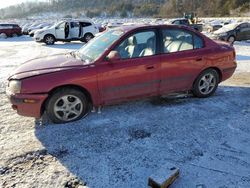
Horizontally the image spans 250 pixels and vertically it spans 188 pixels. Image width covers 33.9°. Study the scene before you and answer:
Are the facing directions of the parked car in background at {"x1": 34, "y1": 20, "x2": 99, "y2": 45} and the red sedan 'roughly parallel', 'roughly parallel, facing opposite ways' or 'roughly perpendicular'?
roughly parallel

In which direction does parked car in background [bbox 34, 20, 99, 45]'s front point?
to the viewer's left

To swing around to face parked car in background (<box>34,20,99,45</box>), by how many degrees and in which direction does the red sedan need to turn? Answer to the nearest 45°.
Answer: approximately 90° to its right

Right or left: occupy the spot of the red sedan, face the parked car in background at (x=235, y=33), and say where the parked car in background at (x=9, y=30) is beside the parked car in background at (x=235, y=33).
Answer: left

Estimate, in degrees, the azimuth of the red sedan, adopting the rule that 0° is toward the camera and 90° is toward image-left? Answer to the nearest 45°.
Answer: approximately 90°

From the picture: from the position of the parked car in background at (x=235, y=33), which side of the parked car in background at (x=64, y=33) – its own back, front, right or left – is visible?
back

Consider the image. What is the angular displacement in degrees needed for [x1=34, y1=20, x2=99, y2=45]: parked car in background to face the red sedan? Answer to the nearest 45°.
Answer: approximately 90° to its left

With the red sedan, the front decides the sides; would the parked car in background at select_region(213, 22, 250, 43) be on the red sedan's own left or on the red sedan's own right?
on the red sedan's own right

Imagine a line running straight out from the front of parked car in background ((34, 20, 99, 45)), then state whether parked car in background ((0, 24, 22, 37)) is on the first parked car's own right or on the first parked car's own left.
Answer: on the first parked car's own right

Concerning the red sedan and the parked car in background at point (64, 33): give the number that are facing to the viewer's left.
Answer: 2
